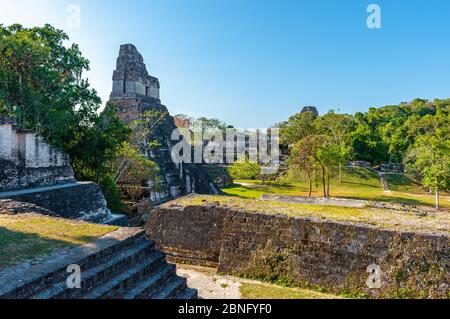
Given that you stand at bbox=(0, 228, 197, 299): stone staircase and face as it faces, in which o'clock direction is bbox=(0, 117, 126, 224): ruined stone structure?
The ruined stone structure is roughly at 7 o'clock from the stone staircase.

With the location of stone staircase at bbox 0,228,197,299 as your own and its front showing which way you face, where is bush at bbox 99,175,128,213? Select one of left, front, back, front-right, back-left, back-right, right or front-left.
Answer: back-left

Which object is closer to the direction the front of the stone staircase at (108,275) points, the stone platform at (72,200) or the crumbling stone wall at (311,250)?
the crumbling stone wall

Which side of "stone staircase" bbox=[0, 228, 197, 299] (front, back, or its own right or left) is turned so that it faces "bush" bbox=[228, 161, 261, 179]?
left

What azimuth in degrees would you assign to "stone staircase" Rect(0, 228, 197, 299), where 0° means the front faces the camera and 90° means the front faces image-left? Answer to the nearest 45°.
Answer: approximately 315°

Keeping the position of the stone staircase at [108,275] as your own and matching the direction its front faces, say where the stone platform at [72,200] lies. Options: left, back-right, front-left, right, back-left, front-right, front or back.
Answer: back-left

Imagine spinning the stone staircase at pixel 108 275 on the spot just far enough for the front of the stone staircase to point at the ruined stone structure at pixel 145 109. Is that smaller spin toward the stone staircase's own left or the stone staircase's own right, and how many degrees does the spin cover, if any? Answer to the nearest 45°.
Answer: approximately 135° to the stone staircase's own left

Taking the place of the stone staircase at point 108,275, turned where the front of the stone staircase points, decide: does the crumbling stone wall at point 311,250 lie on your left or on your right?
on your left
